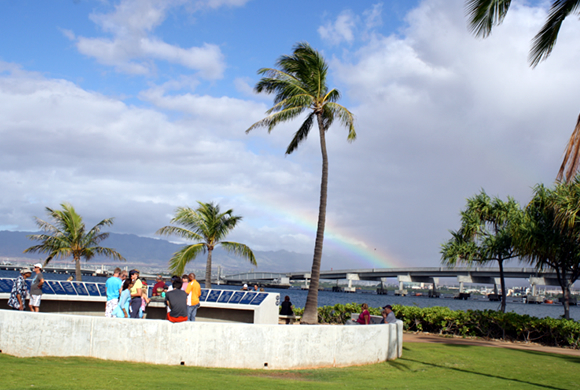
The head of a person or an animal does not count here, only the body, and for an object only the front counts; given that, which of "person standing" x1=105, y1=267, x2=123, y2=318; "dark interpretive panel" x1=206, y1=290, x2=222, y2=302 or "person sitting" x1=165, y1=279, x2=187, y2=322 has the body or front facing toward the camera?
the dark interpretive panel

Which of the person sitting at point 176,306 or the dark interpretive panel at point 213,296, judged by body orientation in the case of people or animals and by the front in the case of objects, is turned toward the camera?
the dark interpretive panel

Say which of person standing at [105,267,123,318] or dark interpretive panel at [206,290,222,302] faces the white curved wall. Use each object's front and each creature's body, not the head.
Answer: the dark interpretive panel

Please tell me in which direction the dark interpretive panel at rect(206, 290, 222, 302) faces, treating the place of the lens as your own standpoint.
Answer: facing the viewer

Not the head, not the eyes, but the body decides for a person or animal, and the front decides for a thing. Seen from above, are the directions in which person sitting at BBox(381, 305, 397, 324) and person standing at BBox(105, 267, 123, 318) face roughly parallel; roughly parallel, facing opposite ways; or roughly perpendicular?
roughly perpendicular

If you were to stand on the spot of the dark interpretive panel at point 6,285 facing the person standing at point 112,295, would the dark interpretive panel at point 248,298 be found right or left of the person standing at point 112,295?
left

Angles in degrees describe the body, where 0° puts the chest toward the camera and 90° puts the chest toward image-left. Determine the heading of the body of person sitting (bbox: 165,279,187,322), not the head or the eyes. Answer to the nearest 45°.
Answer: approximately 180°

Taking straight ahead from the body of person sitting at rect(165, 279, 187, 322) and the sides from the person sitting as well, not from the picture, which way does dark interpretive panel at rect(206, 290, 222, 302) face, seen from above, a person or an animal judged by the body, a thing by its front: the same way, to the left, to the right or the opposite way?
the opposite way
